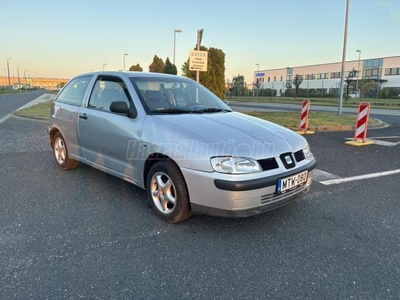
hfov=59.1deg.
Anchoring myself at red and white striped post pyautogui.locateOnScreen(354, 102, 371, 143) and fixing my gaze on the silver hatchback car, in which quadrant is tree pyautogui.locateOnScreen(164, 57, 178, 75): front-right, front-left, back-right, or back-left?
back-right

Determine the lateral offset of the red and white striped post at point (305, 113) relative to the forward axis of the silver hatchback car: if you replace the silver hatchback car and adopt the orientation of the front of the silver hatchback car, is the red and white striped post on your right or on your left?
on your left

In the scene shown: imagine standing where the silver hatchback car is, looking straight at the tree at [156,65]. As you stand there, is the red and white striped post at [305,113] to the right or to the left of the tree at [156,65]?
right

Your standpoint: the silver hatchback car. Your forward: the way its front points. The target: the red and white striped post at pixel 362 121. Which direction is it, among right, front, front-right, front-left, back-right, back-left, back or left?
left

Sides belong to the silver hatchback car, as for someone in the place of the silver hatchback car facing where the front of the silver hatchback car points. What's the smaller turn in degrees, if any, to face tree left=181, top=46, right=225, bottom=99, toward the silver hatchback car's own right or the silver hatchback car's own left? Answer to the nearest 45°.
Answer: approximately 135° to the silver hatchback car's own left

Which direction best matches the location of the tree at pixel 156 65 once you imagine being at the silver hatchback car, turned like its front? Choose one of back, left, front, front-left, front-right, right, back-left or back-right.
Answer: back-left

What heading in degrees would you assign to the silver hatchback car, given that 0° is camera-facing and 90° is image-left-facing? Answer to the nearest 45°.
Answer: approximately 315°

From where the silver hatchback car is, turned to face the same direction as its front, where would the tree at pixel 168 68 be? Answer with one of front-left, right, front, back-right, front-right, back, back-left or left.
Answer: back-left
